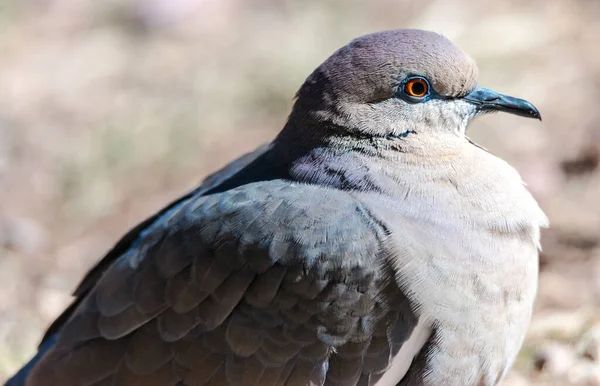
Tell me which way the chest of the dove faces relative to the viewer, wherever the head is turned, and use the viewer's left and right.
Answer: facing to the right of the viewer
